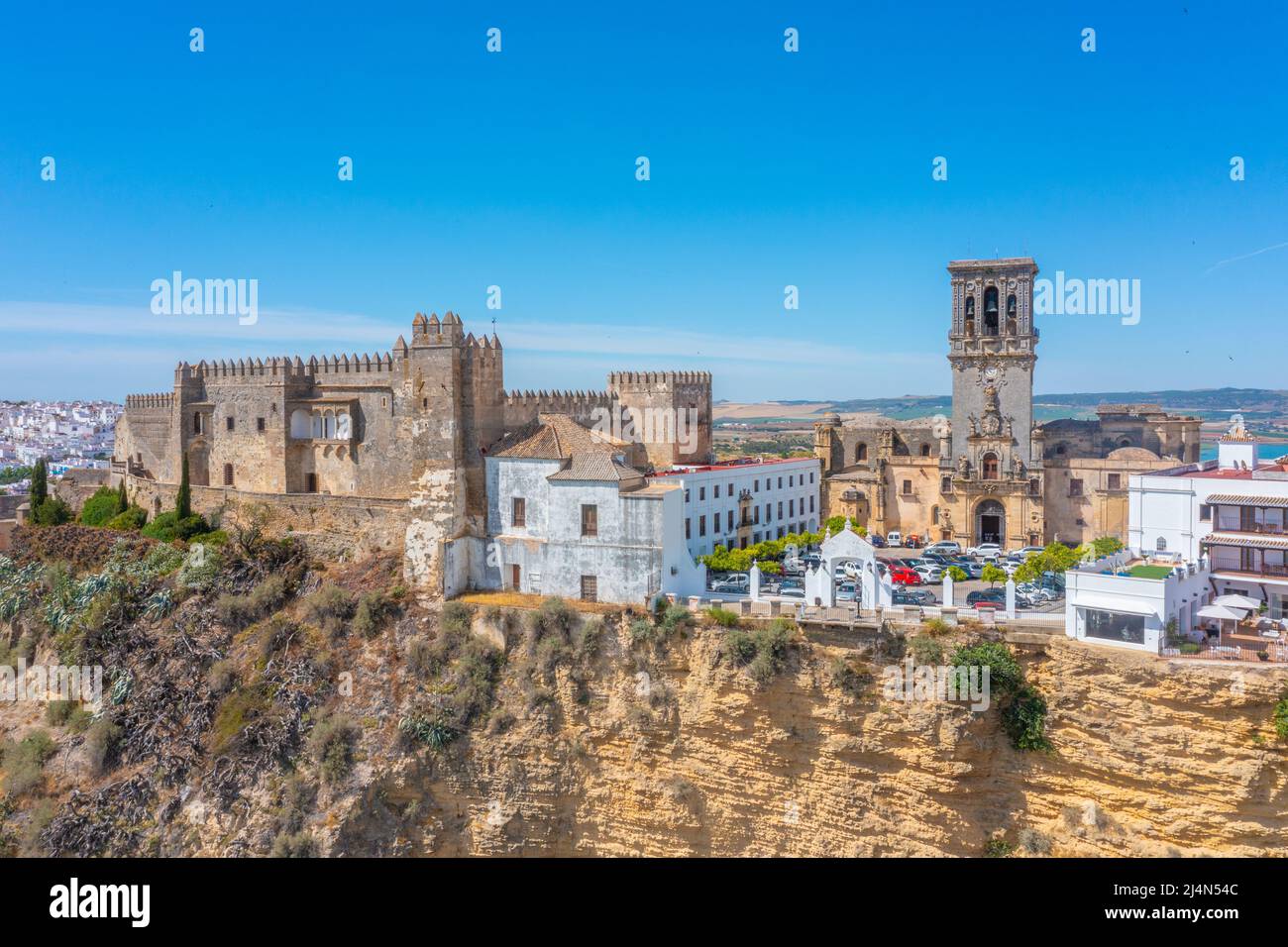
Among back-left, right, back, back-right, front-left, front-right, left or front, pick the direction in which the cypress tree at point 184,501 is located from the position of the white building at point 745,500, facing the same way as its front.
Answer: back-right

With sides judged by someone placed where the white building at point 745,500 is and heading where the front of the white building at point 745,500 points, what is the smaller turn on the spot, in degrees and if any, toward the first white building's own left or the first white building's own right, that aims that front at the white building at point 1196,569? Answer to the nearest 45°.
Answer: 0° — it already faces it

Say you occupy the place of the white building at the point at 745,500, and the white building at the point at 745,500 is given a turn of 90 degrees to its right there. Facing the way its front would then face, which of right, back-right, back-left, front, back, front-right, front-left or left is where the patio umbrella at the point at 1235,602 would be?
left

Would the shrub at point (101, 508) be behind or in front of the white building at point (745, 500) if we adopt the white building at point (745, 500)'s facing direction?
behind

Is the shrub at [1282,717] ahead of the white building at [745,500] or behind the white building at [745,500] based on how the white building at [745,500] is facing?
ahead

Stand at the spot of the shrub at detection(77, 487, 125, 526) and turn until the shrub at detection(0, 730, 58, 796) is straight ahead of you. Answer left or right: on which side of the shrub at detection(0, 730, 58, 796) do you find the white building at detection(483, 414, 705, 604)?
left

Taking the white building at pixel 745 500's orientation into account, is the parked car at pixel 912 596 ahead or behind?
ahead

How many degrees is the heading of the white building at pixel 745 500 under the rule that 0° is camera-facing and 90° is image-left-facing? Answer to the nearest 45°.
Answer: approximately 315°

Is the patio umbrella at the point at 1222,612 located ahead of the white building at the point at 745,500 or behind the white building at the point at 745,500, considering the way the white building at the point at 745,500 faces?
ahead

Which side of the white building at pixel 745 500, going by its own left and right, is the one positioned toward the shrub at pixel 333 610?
right

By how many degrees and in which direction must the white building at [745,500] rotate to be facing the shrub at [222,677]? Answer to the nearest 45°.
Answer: approximately 90° to its right

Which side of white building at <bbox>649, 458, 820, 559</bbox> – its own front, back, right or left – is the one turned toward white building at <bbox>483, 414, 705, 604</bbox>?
right

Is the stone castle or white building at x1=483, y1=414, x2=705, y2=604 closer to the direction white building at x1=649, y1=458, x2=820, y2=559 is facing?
the white building
